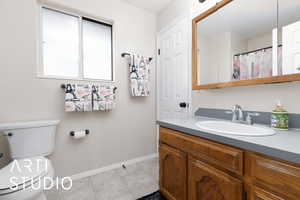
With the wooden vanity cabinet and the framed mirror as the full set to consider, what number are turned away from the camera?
0

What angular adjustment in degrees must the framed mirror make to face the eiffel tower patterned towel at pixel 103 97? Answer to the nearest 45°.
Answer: approximately 45° to its right

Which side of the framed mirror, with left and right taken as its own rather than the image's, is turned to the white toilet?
front

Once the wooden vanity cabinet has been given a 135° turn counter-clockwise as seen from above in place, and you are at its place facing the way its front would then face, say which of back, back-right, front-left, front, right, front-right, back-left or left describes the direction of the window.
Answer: back

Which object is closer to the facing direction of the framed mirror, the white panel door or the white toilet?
the white toilet

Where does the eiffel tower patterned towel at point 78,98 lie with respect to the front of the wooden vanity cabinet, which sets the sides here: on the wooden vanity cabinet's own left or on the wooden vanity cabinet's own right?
on the wooden vanity cabinet's own right

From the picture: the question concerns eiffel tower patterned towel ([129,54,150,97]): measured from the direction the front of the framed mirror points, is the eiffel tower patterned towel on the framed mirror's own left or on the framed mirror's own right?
on the framed mirror's own right

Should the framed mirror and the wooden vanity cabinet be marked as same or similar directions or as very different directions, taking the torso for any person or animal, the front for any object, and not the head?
same or similar directions

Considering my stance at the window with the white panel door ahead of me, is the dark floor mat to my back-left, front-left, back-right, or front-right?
front-right

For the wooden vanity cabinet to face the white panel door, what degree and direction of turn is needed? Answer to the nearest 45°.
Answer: approximately 90° to its right

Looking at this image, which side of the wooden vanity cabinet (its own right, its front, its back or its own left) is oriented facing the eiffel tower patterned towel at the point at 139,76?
right

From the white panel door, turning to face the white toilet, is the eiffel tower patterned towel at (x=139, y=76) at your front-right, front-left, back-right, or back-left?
front-right

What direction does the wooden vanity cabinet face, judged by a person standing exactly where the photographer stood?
facing the viewer and to the left of the viewer
